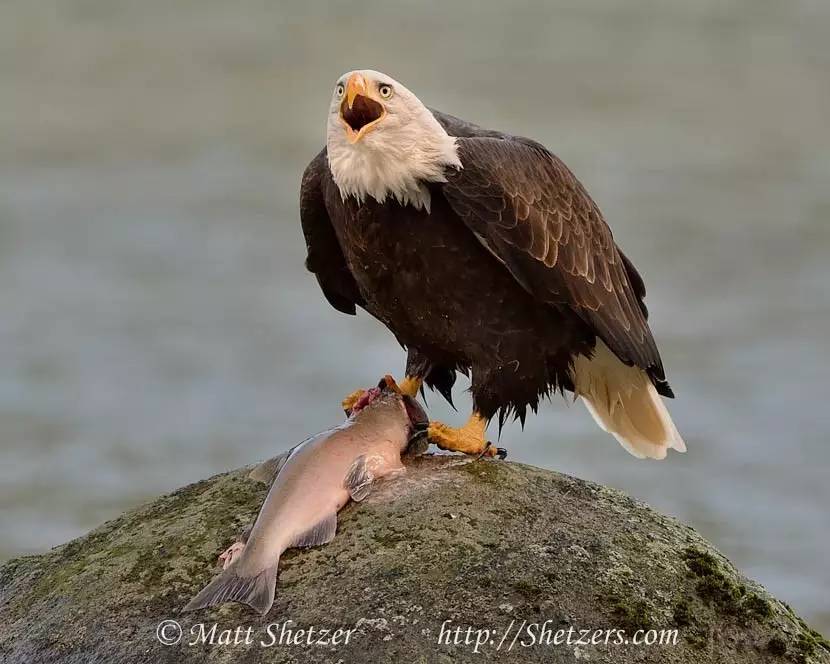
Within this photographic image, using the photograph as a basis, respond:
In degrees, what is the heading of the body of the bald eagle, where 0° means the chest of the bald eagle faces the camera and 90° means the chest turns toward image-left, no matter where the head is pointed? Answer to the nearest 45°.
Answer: approximately 45°
